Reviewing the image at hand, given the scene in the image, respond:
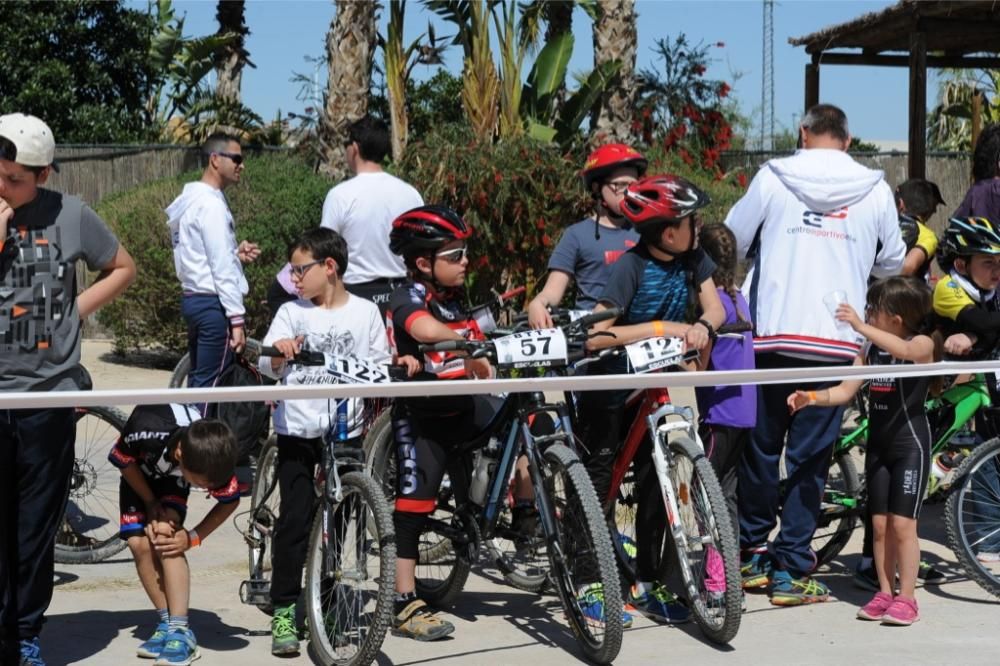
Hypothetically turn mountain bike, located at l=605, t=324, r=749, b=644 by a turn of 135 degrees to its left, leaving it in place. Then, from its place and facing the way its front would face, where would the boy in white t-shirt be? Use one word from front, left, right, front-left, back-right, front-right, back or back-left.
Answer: left

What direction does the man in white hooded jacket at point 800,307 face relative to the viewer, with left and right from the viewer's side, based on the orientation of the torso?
facing away from the viewer

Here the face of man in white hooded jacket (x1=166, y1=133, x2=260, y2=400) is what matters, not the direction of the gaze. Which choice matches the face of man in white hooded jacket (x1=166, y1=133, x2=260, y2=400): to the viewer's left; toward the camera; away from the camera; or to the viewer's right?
to the viewer's right

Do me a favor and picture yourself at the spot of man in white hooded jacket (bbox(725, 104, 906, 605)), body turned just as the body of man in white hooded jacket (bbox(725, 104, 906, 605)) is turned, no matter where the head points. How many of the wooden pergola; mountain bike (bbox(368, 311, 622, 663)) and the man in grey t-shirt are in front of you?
1

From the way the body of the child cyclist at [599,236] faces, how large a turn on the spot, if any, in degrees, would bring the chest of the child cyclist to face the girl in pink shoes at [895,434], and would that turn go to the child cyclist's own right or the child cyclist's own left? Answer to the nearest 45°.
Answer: approximately 45° to the child cyclist's own left

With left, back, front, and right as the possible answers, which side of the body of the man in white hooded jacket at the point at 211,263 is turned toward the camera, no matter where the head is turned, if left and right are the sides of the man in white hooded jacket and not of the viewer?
right

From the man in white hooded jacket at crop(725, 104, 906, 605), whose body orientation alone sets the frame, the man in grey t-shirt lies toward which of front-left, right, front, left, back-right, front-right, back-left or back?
back-left

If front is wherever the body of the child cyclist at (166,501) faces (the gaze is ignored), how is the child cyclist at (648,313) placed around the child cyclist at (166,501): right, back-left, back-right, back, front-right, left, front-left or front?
front-left

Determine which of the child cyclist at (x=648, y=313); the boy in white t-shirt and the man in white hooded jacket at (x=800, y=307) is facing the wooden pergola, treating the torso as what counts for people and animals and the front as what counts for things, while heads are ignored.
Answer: the man in white hooded jacket

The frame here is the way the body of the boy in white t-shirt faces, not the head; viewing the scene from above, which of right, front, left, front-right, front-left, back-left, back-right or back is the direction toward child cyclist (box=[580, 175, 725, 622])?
left

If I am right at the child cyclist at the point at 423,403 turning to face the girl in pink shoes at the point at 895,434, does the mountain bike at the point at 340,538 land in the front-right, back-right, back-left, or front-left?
back-right

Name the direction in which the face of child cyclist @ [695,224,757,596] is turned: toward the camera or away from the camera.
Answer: away from the camera

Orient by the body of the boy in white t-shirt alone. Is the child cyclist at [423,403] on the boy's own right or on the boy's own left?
on the boy's own left

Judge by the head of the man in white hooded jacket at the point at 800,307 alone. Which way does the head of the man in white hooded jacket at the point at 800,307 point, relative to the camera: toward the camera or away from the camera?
away from the camera
